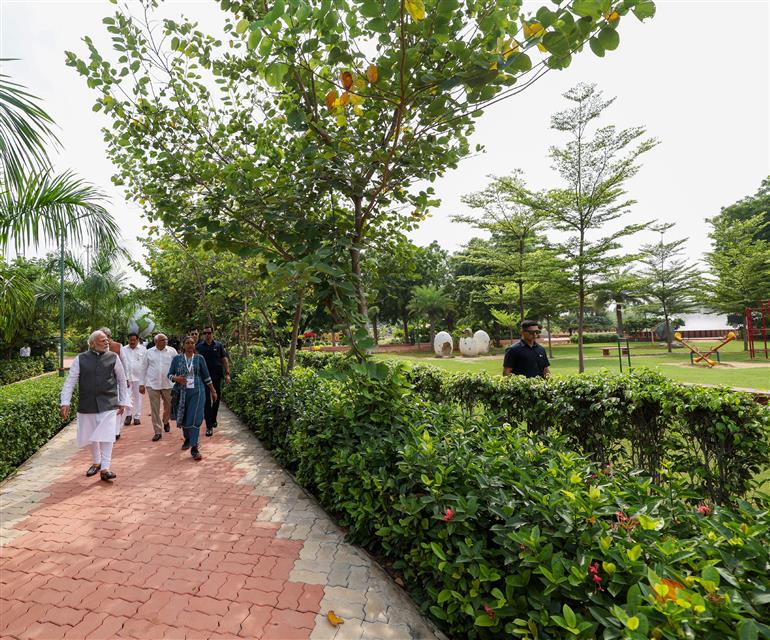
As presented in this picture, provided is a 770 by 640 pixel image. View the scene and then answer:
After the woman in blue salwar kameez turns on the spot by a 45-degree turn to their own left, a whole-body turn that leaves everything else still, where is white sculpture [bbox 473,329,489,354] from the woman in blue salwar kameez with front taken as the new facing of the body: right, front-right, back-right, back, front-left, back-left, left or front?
left

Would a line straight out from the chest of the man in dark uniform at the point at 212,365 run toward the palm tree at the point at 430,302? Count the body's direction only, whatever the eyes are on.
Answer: no

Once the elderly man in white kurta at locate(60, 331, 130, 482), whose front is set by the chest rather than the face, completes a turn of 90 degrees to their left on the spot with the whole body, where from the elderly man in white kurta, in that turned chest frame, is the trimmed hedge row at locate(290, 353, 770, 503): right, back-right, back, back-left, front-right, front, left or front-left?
front-right

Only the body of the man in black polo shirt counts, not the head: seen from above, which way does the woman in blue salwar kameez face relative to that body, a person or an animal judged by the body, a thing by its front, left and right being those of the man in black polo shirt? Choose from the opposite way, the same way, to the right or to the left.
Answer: the same way

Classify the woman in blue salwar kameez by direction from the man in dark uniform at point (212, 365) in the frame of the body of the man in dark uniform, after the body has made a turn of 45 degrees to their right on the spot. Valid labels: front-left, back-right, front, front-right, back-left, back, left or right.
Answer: front-left

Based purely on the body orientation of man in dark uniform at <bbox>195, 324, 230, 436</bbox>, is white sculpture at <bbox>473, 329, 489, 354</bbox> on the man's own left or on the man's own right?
on the man's own left

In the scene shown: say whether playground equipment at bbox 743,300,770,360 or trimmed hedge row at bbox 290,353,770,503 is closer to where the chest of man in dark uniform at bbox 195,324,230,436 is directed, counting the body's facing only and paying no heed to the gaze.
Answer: the trimmed hedge row

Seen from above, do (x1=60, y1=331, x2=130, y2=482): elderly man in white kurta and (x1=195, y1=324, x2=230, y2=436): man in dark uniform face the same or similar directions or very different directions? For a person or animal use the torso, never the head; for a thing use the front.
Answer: same or similar directions

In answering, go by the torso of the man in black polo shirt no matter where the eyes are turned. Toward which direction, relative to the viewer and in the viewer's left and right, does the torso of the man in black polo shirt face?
facing the viewer and to the right of the viewer

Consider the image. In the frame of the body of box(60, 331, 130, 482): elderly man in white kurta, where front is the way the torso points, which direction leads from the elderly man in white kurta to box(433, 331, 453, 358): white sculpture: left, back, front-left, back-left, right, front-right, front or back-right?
back-left

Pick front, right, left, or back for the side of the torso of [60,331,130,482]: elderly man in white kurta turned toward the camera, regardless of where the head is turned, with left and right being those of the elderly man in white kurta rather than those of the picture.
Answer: front

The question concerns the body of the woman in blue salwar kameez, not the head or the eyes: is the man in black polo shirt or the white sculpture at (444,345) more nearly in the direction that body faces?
the man in black polo shirt

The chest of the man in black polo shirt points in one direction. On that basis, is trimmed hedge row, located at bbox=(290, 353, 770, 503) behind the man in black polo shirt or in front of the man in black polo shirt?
in front

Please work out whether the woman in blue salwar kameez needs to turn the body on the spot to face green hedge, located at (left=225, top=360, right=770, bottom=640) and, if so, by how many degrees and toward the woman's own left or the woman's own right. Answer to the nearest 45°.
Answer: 0° — they already face it

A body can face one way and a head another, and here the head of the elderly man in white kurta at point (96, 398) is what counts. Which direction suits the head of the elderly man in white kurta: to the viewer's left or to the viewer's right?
to the viewer's right

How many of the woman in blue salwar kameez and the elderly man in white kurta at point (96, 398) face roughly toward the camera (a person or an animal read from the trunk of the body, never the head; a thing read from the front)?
2

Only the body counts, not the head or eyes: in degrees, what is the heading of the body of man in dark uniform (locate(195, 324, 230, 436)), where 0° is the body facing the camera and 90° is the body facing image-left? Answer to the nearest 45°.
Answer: approximately 0°
